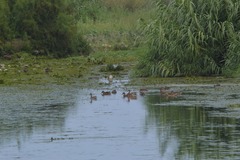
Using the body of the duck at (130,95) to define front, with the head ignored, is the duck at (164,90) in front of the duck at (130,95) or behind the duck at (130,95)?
behind

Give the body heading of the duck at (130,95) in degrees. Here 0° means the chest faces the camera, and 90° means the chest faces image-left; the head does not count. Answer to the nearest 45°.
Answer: approximately 90°

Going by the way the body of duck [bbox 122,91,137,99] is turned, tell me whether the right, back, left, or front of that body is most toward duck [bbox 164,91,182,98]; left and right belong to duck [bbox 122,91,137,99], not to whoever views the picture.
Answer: back
